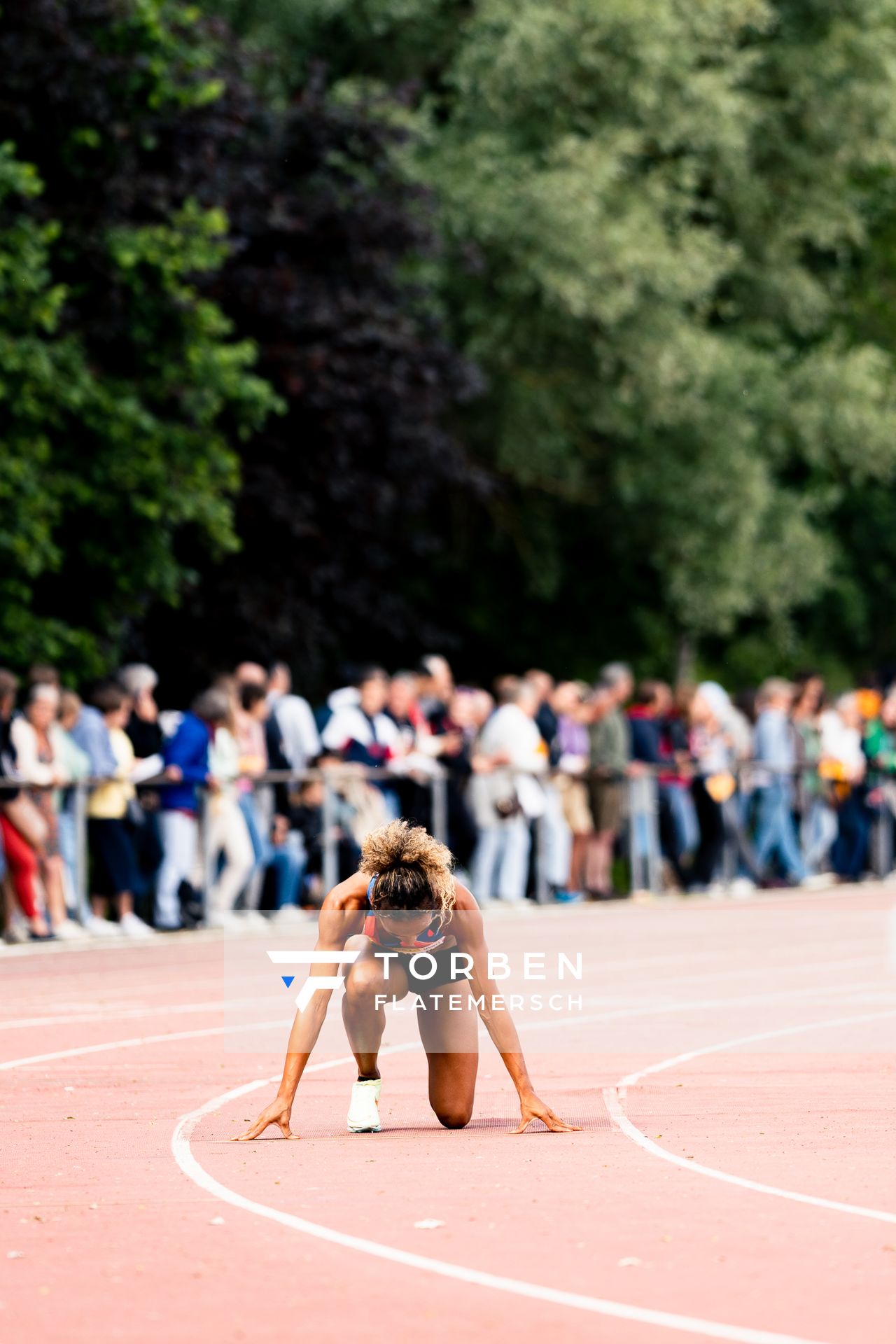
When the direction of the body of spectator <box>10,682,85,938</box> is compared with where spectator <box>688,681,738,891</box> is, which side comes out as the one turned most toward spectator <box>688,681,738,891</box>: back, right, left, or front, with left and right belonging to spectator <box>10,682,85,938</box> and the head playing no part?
left

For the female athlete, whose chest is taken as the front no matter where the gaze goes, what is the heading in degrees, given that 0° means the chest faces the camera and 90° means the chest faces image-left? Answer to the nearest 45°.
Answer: approximately 0°

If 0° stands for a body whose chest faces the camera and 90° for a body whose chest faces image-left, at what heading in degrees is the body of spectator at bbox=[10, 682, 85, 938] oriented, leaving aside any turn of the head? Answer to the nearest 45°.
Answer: approximately 315°

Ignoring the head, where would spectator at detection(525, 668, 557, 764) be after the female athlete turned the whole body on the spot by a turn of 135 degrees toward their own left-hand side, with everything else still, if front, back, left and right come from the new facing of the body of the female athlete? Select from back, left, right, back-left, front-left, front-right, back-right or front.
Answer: front-left

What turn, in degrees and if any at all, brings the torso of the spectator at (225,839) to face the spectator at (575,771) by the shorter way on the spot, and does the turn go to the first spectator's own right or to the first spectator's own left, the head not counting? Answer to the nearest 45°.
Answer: approximately 45° to the first spectator's own left

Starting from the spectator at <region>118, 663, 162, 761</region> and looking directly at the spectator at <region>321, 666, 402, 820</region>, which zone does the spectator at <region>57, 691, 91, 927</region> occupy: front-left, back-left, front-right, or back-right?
back-right

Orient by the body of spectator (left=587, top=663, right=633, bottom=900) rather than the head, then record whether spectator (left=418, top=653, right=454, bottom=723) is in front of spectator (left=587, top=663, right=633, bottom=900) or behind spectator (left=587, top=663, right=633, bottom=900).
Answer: behind

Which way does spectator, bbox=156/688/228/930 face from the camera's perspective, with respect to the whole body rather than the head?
to the viewer's right
